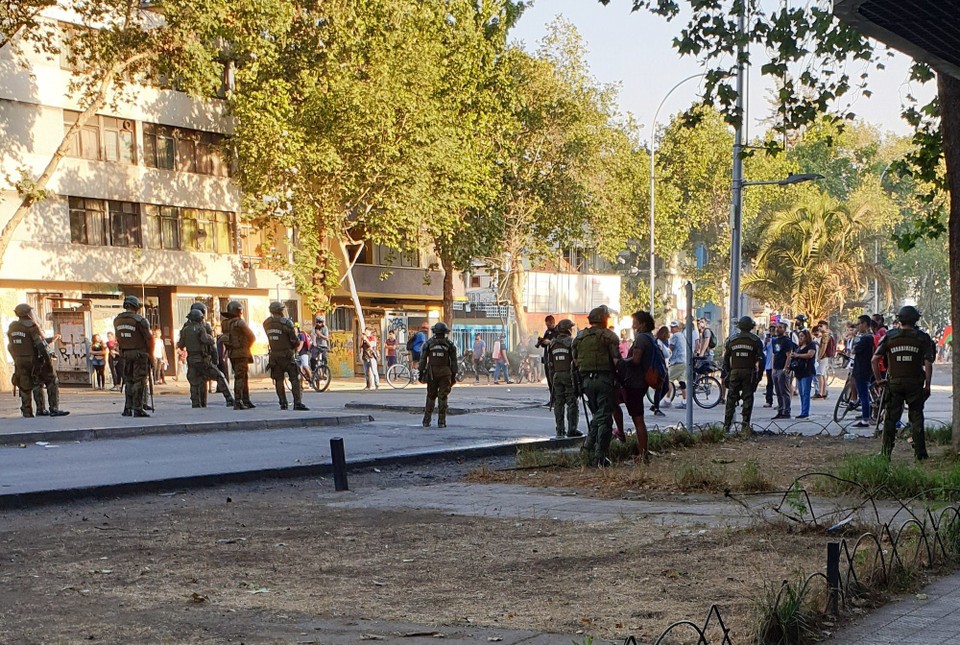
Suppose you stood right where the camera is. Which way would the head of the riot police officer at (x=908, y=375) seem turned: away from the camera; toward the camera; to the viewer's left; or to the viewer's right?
away from the camera

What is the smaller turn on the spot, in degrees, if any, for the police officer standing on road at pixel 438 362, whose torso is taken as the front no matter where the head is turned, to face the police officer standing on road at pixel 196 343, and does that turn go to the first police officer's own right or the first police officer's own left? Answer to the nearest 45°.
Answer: approximately 45° to the first police officer's own left

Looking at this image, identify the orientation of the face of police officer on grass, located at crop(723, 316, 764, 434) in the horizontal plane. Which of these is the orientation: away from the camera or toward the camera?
away from the camera

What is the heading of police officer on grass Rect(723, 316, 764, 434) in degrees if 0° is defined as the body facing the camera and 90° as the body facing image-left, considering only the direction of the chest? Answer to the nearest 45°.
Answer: approximately 180°

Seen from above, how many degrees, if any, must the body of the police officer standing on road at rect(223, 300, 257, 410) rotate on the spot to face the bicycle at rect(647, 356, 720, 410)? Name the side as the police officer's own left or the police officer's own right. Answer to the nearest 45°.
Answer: approximately 45° to the police officer's own right

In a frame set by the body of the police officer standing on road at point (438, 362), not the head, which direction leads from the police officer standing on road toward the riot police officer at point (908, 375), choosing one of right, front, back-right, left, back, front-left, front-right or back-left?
back-right

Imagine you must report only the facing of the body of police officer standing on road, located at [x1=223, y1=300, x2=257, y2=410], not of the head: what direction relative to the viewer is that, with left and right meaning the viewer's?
facing away from the viewer and to the right of the viewer

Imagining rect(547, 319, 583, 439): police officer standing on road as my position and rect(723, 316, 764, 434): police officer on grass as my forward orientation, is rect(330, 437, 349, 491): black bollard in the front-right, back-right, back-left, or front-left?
back-right

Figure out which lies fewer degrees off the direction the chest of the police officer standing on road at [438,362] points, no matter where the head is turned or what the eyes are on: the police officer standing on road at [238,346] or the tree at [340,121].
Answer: the tree

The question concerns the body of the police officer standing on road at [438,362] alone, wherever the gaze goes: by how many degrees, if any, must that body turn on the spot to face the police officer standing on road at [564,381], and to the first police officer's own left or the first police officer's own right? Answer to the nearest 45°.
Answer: approximately 135° to the first police officer's own right
